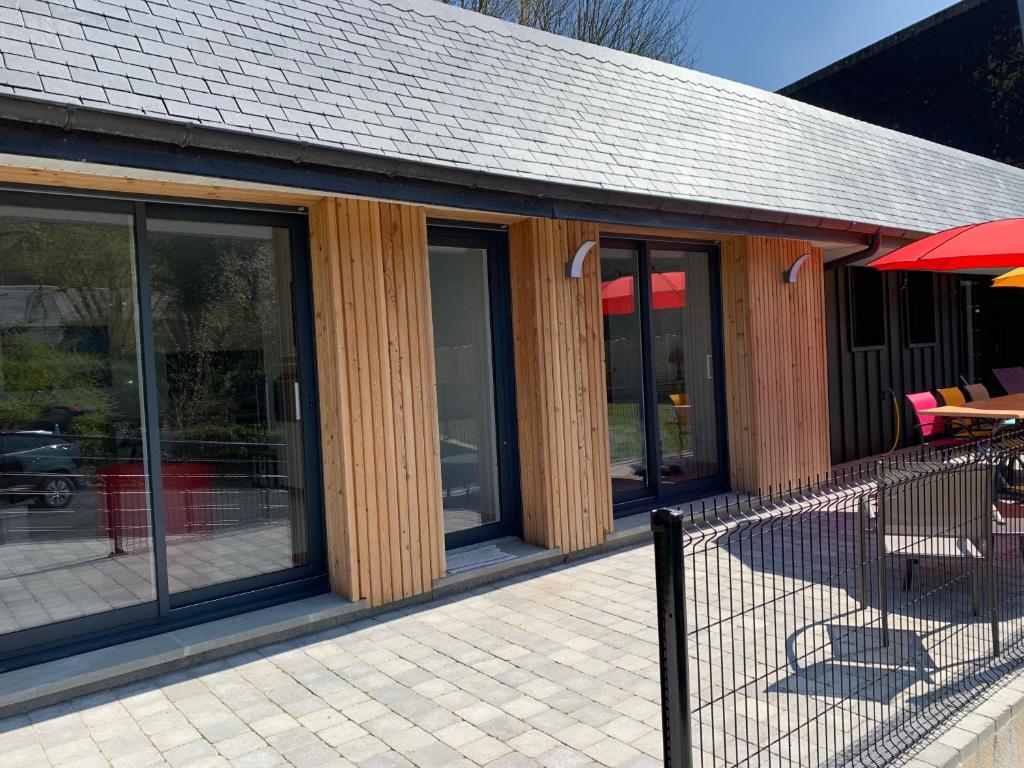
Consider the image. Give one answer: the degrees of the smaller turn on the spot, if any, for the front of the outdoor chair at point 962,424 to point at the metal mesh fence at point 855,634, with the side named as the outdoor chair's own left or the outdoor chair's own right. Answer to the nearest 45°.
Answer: approximately 45° to the outdoor chair's own right

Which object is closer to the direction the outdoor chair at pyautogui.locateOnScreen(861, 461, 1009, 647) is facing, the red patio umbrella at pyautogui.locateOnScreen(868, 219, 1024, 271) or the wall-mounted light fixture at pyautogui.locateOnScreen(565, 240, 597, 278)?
the red patio umbrella

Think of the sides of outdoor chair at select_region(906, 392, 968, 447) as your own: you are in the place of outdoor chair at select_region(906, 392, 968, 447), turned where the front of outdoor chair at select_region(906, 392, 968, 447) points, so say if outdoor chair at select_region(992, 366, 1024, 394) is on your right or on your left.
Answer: on your left

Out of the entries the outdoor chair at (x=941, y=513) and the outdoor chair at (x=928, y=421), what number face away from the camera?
1

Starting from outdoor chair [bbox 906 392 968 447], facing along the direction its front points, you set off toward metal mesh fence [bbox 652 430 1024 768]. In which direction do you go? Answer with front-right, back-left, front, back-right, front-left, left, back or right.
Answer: front-right

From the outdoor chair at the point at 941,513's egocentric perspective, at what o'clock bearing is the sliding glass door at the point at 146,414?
The sliding glass door is roughly at 8 o'clock from the outdoor chair.

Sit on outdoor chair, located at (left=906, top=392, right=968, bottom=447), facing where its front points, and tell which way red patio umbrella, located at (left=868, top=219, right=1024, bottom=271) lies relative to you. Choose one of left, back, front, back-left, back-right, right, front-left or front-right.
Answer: front-right

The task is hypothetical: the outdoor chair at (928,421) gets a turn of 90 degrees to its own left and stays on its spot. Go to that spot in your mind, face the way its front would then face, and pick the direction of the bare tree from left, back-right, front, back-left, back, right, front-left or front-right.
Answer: left

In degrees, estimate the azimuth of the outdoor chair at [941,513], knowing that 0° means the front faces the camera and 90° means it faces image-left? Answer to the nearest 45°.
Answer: approximately 180°

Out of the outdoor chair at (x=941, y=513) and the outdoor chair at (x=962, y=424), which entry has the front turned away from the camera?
the outdoor chair at (x=941, y=513)

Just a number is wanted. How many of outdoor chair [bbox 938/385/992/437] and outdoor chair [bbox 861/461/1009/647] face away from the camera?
1

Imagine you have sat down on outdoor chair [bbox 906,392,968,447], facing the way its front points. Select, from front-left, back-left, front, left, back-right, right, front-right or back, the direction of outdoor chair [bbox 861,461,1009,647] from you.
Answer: front-right

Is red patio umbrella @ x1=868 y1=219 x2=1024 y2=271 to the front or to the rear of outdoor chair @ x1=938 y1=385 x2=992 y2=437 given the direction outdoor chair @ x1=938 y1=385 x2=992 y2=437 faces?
to the front

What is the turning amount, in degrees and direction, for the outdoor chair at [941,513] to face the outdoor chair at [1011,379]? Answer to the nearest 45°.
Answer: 0° — it already faces it
